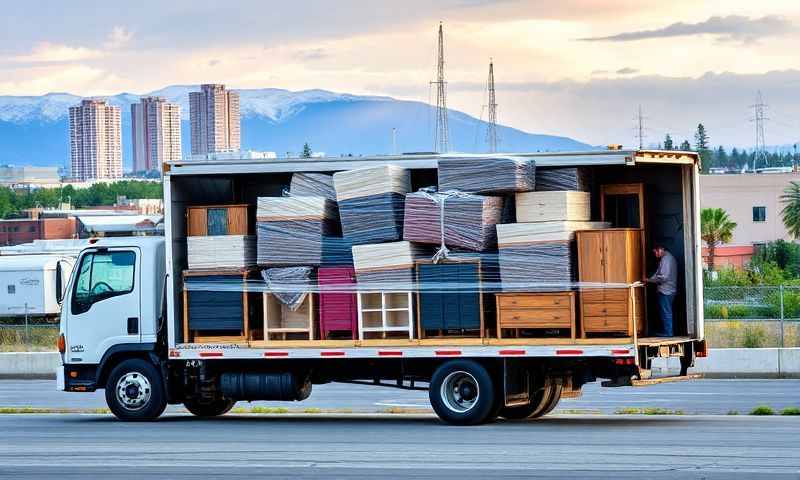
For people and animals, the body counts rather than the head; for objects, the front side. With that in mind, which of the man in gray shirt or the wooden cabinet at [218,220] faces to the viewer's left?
the man in gray shirt

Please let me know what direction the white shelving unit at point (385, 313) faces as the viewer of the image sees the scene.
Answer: facing the viewer

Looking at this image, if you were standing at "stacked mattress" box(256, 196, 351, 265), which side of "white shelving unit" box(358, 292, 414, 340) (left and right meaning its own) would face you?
right

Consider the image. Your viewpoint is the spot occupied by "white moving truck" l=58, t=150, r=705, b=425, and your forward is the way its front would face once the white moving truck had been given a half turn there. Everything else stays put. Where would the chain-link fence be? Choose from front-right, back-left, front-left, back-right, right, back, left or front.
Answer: front-left

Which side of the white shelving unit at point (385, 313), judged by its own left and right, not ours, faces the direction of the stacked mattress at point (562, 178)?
left

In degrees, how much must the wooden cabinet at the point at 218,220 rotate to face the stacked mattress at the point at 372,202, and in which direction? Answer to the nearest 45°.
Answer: approximately 45° to its left

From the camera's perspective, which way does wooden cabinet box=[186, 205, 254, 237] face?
toward the camera

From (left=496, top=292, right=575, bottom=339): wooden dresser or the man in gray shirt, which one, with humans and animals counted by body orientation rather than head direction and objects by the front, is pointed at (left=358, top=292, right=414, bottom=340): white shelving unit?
the man in gray shirt

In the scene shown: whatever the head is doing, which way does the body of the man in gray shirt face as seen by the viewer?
to the viewer's left

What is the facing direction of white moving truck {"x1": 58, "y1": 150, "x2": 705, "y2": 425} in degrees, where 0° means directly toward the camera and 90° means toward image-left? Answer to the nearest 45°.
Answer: approximately 90°

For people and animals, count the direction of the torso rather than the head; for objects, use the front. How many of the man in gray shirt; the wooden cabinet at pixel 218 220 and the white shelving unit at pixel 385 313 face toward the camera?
2

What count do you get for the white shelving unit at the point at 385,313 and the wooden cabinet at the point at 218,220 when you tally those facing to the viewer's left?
0

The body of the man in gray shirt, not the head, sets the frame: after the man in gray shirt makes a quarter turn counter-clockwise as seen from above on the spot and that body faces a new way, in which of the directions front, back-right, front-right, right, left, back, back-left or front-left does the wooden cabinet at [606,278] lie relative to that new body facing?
front-right

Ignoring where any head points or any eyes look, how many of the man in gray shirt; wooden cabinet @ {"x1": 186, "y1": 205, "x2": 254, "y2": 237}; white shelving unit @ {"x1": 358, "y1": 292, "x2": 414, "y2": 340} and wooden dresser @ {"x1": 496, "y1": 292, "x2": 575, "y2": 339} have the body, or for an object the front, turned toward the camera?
3

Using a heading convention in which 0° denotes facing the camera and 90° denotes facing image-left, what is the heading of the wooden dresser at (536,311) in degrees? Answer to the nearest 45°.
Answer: approximately 0°
